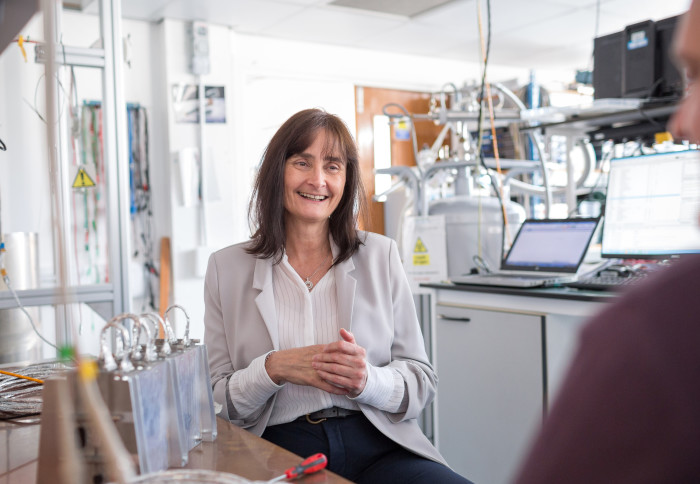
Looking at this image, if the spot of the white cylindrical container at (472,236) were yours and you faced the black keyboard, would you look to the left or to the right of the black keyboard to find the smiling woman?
right

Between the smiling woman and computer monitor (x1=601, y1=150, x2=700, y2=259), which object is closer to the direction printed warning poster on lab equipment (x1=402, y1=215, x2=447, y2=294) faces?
the smiling woman

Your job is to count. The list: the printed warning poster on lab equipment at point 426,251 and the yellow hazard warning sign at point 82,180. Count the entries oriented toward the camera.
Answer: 2

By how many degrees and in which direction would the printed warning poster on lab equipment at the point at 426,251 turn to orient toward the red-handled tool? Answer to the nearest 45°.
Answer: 0° — it already faces it

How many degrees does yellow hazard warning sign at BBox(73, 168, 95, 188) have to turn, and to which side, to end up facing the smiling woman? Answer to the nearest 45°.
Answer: approximately 45° to its left

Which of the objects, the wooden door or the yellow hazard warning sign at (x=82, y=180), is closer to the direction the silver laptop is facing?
the yellow hazard warning sign

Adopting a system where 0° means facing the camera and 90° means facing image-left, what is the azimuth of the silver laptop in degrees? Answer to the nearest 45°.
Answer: approximately 45°

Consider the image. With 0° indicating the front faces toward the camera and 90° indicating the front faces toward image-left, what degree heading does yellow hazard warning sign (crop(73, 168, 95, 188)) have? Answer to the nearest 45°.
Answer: approximately 0°

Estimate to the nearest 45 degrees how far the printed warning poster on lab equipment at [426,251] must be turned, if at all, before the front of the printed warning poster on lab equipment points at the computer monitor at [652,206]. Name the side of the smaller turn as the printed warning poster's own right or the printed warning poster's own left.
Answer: approximately 45° to the printed warning poster's own left

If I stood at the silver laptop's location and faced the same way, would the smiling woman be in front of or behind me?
in front

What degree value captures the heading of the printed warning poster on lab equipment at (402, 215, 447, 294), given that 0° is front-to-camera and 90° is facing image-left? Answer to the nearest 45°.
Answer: approximately 0°

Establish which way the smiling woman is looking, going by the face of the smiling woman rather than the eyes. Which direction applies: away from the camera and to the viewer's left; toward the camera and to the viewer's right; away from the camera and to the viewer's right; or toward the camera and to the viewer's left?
toward the camera and to the viewer's right

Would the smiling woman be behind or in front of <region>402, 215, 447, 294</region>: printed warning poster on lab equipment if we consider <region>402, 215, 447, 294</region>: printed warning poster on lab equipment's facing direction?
in front
